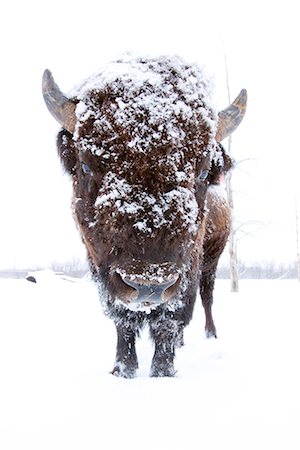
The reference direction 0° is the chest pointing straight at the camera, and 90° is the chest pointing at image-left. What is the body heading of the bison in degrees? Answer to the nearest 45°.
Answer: approximately 0°
